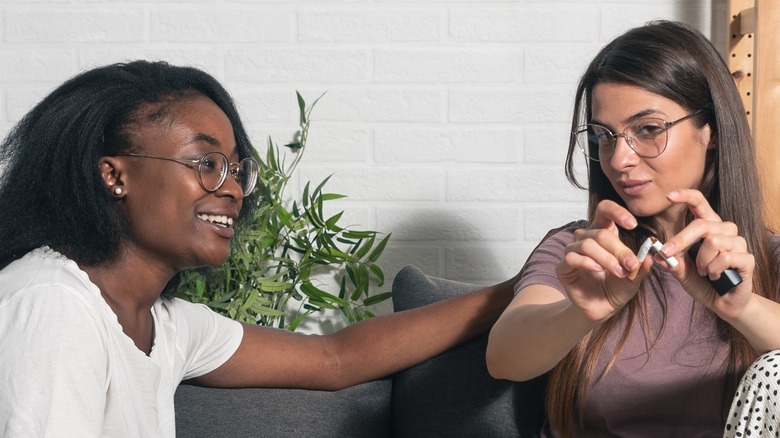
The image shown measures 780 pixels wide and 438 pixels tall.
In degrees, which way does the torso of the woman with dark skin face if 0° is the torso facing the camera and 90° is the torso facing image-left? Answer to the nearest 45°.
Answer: approximately 315°

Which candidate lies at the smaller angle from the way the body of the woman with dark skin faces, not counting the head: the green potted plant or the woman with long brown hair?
the woman with long brown hair

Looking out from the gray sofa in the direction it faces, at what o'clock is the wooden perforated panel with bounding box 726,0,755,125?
The wooden perforated panel is roughly at 8 o'clock from the gray sofa.

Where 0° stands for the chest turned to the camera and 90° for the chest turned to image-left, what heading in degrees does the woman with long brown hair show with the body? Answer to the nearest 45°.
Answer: approximately 0°

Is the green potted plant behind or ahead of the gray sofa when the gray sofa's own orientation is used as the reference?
behind

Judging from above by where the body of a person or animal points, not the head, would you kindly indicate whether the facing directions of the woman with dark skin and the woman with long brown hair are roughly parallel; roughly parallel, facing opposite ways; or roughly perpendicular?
roughly perpendicular

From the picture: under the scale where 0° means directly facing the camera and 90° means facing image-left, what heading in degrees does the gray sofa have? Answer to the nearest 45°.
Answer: approximately 0°

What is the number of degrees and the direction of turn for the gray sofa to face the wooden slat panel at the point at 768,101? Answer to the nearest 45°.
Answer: approximately 135° to its left

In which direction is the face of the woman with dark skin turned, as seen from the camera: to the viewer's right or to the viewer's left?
to the viewer's right
